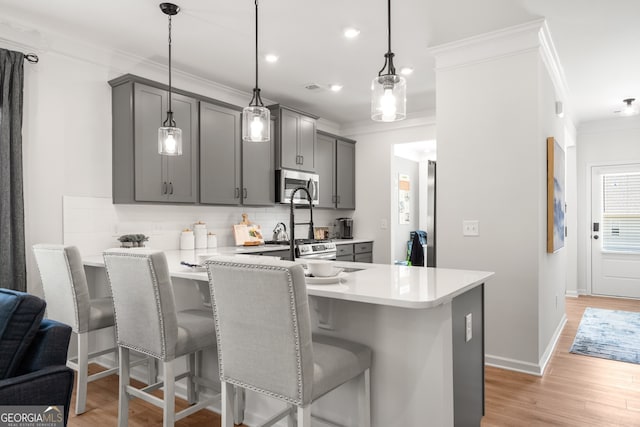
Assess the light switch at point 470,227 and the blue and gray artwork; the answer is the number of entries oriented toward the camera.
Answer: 1

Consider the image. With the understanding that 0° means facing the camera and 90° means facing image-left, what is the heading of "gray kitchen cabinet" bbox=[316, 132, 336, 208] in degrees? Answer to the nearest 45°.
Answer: approximately 315°

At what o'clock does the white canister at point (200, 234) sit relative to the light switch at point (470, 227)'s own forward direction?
The white canister is roughly at 3 o'clock from the light switch.

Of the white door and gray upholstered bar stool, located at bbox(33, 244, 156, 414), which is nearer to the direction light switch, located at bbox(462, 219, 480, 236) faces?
the gray upholstered bar stool

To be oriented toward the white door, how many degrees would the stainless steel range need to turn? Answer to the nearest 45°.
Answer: approximately 45° to its left

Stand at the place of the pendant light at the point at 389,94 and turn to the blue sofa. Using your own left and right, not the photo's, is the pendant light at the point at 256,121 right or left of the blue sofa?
right

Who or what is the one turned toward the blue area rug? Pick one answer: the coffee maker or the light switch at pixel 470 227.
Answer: the coffee maker

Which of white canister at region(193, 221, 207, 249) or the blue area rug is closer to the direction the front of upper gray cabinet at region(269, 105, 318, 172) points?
the blue area rug
